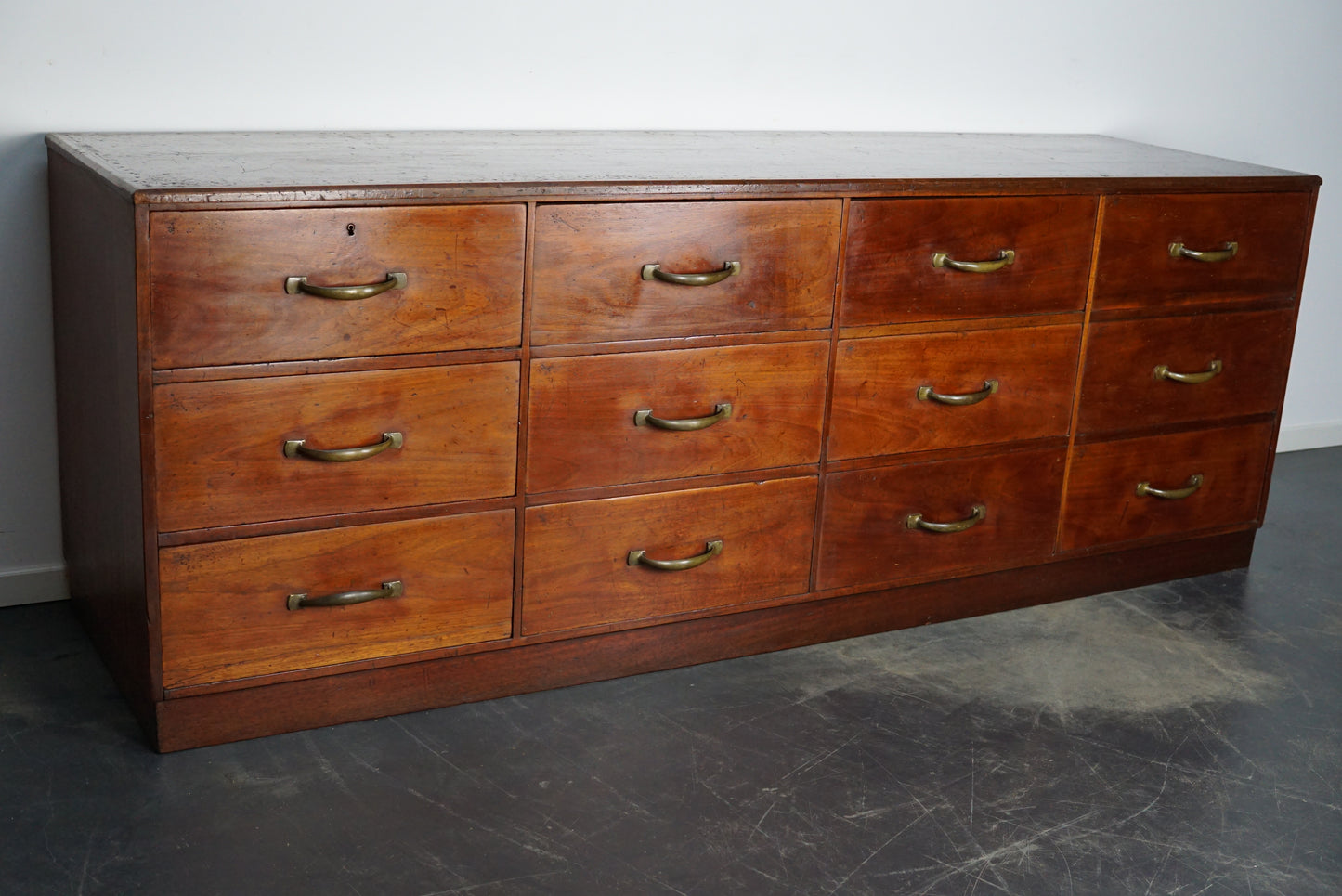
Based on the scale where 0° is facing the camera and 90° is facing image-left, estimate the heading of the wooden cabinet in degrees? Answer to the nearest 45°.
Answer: approximately 315°
